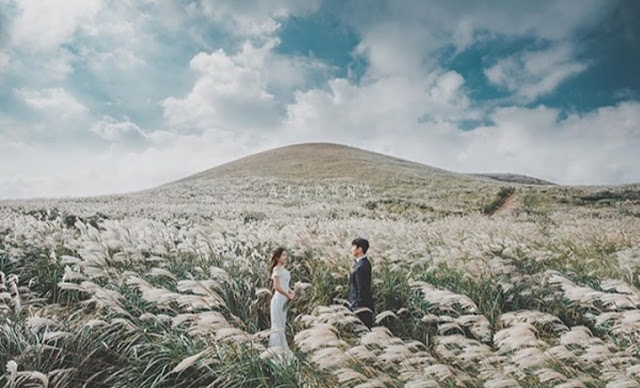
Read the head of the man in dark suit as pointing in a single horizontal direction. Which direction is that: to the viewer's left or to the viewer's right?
to the viewer's left

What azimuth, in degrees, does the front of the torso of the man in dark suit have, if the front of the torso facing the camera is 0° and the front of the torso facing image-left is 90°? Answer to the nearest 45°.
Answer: approximately 90°
